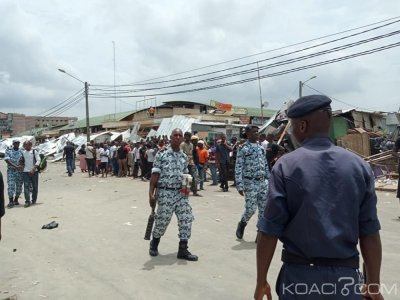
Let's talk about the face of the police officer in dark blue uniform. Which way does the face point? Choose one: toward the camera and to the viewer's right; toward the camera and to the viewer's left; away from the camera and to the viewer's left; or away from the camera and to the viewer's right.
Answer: away from the camera and to the viewer's left

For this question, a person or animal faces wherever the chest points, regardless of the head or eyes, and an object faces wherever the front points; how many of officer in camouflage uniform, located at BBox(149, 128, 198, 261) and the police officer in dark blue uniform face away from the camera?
1

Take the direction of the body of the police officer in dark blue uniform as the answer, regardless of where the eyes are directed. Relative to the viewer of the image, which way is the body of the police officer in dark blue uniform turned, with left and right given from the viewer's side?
facing away from the viewer
